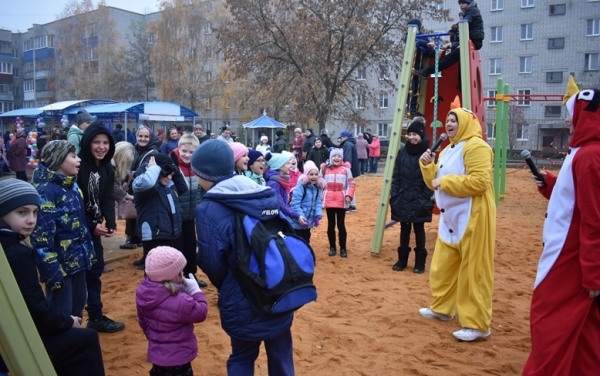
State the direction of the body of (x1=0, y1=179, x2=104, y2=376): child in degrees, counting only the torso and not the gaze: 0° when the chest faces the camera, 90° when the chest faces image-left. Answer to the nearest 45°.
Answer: approximately 270°

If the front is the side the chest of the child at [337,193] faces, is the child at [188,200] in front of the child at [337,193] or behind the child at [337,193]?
in front

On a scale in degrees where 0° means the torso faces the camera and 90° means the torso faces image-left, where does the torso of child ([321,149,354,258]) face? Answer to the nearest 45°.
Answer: approximately 0°

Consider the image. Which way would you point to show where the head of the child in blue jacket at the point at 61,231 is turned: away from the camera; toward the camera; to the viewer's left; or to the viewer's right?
to the viewer's right

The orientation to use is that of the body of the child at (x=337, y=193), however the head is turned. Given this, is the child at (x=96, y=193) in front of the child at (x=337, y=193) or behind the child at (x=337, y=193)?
in front

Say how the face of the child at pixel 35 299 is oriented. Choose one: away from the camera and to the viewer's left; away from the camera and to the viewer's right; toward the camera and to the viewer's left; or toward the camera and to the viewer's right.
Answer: toward the camera and to the viewer's right

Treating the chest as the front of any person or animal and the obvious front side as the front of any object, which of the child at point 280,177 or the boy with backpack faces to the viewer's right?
the child

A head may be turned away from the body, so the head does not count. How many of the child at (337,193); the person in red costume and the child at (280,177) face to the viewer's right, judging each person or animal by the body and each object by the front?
1

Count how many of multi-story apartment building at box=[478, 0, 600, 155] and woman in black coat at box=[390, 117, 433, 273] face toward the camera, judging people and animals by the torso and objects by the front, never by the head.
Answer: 2

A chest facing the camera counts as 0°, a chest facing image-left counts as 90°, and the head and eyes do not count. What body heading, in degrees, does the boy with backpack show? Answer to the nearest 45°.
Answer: approximately 135°

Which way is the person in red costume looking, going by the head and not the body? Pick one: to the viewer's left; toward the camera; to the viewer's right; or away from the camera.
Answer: to the viewer's left

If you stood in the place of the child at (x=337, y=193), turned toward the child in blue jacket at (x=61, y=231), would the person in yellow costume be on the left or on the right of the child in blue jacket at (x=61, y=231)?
left

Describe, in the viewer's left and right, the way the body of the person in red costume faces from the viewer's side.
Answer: facing to the left of the viewer
